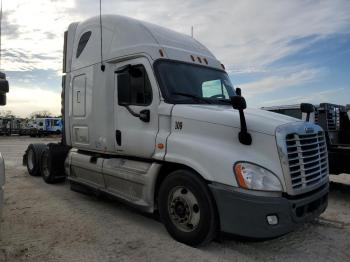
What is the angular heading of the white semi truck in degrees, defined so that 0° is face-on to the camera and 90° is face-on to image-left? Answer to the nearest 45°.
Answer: approximately 315°

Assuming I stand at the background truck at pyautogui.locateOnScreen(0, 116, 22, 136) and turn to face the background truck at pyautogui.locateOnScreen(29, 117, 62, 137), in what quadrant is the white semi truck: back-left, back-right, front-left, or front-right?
front-right

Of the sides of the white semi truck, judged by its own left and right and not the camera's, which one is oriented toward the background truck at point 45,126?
back

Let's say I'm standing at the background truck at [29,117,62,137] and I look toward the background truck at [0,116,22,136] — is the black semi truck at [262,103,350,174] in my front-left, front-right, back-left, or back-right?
back-left

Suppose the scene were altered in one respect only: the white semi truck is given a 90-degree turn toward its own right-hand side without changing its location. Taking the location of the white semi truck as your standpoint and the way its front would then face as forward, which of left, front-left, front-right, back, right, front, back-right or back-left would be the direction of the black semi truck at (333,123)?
back

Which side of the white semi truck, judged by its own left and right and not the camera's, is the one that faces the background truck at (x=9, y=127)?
back

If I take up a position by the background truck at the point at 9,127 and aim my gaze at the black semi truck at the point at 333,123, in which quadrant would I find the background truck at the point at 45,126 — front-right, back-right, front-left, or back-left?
front-left
